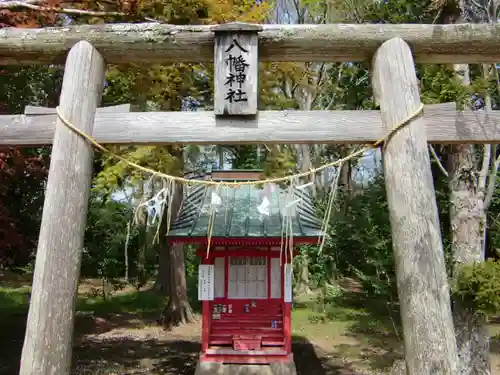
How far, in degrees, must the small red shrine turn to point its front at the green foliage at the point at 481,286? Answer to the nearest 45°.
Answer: approximately 45° to its left

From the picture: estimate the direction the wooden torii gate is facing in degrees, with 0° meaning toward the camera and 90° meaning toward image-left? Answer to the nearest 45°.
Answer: approximately 0°

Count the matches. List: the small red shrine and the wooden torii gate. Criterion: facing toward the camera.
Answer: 2

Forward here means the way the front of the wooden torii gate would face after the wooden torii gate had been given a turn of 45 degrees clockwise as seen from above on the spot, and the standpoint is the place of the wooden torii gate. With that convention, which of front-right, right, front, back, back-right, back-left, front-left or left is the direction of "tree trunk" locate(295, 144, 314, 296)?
back-right

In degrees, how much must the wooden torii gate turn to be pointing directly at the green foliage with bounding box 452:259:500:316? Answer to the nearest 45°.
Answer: approximately 135° to its left

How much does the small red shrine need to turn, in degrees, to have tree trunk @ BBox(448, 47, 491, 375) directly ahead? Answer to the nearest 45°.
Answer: approximately 45° to its left

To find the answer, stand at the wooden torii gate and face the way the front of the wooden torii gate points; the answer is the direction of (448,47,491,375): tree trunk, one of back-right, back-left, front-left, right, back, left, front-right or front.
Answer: back-left

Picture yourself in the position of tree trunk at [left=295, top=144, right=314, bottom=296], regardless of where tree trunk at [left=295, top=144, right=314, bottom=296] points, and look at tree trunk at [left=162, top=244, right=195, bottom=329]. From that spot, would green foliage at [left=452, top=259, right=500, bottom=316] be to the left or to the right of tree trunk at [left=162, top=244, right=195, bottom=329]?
left

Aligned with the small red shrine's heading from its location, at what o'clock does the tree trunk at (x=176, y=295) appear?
The tree trunk is roughly at 5 o'clock from the small red shrine.

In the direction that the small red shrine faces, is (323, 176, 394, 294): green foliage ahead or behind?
behind
